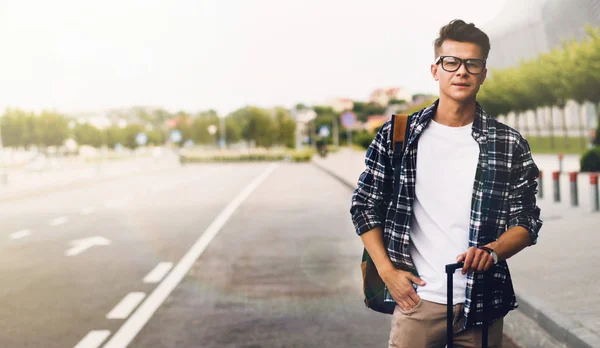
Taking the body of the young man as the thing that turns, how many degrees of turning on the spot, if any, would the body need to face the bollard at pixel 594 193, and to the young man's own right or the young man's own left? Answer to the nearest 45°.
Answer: approximately 180°

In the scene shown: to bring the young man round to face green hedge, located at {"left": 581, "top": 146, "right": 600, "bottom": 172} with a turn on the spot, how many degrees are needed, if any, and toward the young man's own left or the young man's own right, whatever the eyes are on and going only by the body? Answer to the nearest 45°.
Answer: approximately 180°

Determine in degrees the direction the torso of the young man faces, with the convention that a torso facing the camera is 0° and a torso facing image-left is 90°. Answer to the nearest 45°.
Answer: approximately 0°
